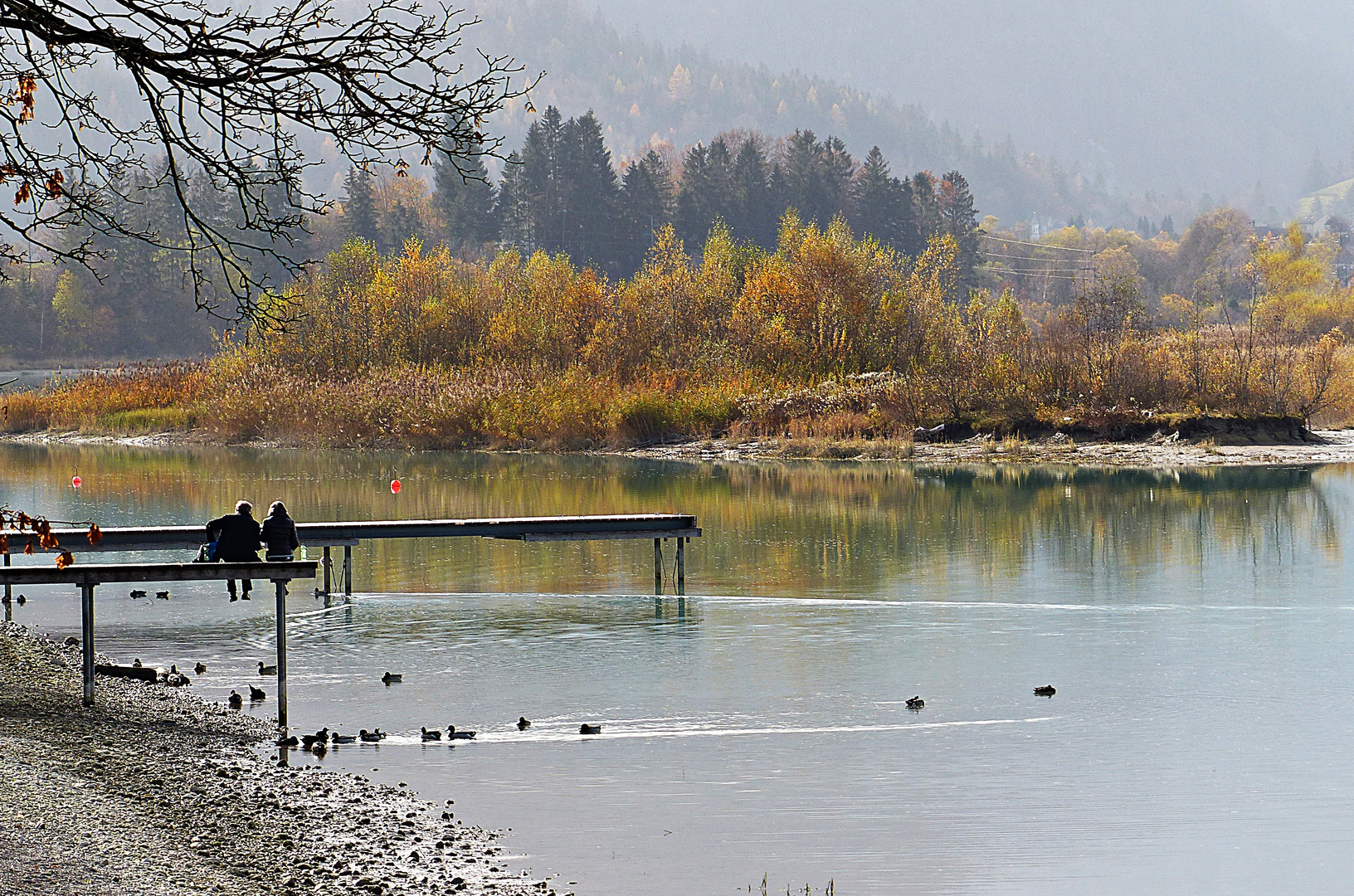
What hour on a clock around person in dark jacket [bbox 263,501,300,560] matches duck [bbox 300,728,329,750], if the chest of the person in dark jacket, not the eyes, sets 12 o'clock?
The duck is roughly at 6 o'clock from the person in dark jacket.

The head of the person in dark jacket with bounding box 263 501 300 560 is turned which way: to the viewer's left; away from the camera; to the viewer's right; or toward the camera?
away from the camera

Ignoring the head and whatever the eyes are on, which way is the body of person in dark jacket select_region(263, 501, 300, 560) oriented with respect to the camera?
away from the camera

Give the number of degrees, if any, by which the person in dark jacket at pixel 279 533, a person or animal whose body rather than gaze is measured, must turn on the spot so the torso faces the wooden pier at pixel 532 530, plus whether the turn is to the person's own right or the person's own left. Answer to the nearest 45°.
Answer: approximately 45° to the person's own right
